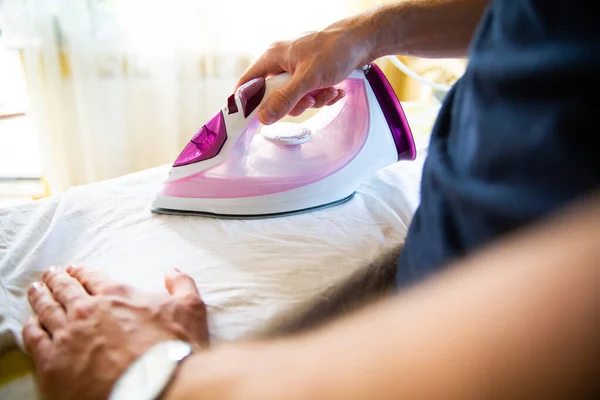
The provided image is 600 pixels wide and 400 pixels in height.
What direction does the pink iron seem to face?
to the viewer's left
